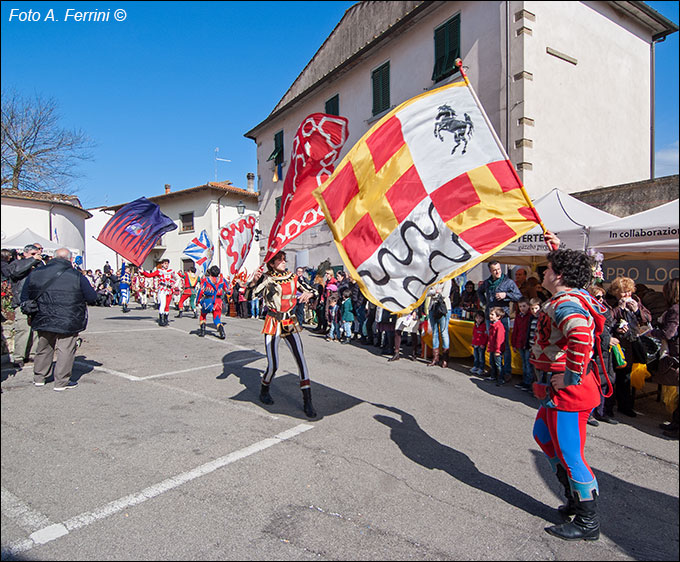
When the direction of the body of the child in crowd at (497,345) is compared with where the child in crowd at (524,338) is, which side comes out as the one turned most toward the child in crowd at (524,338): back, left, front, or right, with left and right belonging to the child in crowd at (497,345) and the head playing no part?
left

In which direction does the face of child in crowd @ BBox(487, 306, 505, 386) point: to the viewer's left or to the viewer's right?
to the viewer's left

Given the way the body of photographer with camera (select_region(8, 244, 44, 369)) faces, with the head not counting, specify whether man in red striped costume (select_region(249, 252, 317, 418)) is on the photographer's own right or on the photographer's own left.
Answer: on the photographer's own right

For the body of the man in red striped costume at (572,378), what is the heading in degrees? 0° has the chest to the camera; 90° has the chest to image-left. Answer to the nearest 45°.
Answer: approximately 90°

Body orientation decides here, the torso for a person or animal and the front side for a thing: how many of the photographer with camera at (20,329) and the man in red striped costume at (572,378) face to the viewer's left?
1

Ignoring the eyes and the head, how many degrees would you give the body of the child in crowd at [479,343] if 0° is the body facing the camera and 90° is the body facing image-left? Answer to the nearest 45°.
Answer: approximately 45°

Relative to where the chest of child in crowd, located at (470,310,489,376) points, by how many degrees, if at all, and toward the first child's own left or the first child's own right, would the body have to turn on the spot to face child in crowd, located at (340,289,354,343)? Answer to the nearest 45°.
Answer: approximately 90° to the first child's own right

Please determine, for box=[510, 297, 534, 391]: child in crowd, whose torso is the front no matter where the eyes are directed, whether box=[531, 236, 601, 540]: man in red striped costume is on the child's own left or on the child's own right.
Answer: on the child's own left

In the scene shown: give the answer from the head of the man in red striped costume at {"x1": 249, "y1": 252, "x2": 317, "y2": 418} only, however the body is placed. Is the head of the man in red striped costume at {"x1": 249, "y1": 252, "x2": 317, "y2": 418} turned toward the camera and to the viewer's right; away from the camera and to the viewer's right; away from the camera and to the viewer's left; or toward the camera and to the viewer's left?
toward the camera and to the viewer's right
